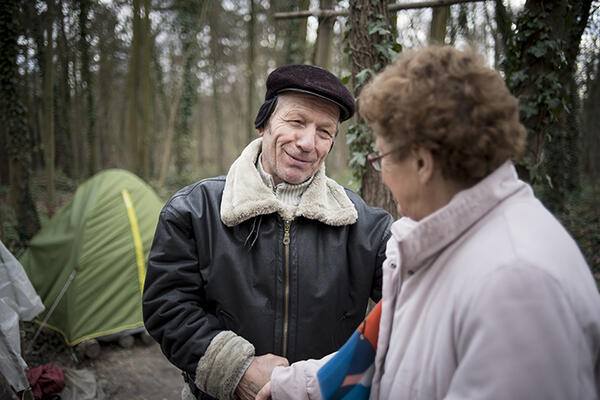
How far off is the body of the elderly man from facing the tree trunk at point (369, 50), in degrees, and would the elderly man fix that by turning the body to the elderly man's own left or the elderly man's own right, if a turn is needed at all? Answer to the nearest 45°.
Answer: approximately 135° to the elderly man's own left

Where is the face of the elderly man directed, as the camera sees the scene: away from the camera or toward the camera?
toward the camera

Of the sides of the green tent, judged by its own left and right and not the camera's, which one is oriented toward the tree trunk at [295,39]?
left

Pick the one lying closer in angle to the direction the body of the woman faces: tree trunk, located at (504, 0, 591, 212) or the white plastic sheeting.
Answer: the white plastic sheeting

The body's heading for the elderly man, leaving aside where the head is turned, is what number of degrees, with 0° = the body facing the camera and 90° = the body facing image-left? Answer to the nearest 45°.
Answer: approximately 0°

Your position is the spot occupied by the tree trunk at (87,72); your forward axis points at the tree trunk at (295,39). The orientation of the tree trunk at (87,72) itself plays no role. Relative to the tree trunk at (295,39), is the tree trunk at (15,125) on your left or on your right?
right

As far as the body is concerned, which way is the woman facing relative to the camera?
to the viewer's left

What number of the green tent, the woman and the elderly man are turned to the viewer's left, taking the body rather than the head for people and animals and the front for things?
1

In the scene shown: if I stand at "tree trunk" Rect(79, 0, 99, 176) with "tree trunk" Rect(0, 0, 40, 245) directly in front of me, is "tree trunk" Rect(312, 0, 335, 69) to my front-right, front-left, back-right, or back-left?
front-left

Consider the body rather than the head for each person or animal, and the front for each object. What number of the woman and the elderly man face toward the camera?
1

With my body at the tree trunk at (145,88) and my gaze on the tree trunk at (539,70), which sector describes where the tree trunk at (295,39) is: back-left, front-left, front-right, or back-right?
front-left

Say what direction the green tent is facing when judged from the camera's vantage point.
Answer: facing the viewer and to the right of the viewer

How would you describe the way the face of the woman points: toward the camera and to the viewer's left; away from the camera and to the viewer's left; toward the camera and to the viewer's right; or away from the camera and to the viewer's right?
away from the camera and to the viewer's left
